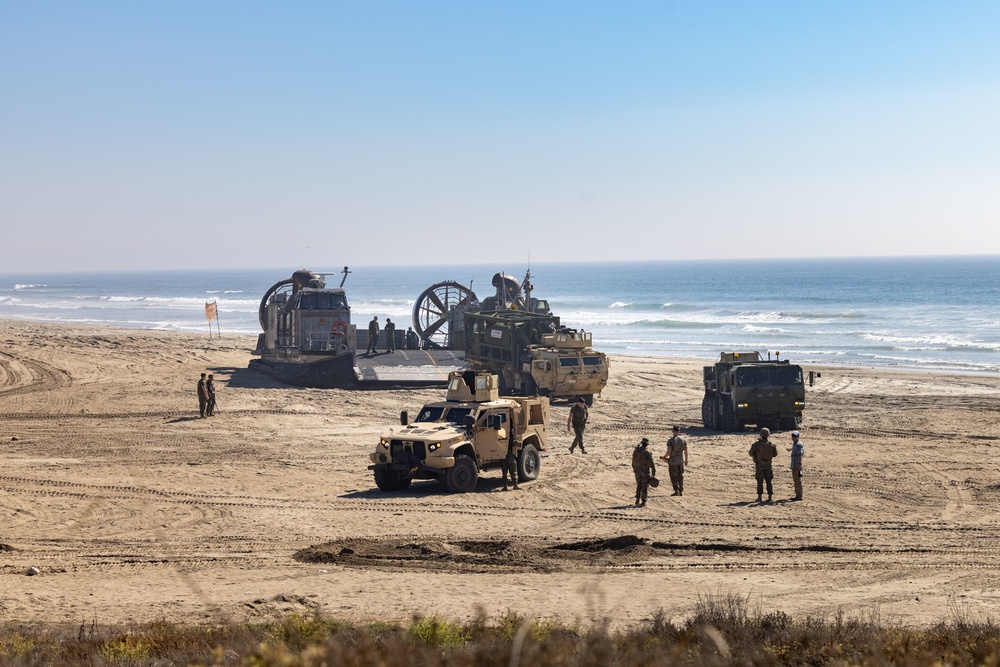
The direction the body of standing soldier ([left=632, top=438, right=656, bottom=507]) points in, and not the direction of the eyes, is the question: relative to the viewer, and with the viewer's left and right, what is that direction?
facing away from the viewer and to the right of the viewer

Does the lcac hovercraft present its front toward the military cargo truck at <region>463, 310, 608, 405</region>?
yes

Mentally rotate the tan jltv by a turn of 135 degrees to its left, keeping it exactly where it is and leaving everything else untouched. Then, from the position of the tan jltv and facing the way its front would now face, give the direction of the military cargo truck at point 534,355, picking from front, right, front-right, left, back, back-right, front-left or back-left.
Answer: left

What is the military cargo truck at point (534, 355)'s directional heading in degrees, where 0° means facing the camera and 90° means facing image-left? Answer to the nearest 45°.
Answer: approximately 315°

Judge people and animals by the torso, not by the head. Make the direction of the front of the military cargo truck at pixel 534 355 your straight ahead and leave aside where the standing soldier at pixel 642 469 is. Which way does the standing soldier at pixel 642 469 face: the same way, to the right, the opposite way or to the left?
to the left

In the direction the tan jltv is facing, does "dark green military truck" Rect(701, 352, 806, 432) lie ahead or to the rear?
to the rear

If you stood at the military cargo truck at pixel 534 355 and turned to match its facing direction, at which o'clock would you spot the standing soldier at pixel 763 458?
The standing soldier is roughly at 1 o'clock from the military cargo truck.
